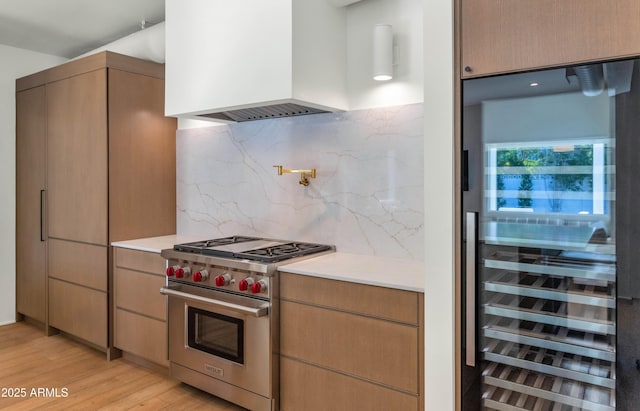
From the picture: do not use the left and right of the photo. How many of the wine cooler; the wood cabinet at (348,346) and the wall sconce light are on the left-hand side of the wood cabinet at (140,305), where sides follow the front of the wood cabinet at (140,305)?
3

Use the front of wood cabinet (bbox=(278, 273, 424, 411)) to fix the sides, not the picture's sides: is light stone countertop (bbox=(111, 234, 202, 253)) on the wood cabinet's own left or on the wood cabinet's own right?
on the wood cabinet's own right

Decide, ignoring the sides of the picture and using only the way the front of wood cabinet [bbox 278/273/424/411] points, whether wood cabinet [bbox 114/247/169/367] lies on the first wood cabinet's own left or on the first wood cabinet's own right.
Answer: on the first wood cabinet's own right

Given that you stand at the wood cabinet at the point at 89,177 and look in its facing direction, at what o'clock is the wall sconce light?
The wall sconce light is roughly at 9 o'clock from the wood cabinet.

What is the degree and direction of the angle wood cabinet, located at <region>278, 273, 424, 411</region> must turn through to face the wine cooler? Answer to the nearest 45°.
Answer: approximately 90° to its left

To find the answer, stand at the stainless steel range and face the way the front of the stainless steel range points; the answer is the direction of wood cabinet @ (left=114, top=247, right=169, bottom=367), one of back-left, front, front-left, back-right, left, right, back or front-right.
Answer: right

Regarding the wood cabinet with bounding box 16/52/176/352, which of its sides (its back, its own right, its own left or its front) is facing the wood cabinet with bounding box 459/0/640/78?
left
